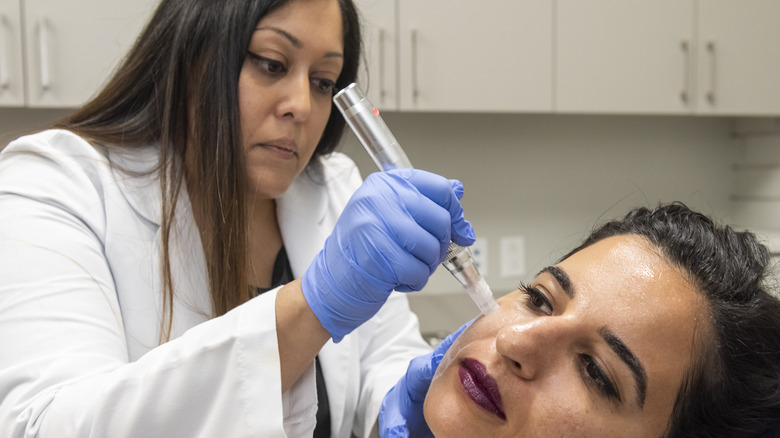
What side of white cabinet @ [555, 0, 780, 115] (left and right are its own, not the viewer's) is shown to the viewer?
front

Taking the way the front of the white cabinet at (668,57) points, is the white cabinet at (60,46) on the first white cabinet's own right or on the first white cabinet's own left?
on the first white cabinet's own right

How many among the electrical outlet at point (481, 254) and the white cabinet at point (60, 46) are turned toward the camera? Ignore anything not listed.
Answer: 2

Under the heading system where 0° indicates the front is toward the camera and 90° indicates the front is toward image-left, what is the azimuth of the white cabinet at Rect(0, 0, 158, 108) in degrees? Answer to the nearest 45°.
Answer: approximately 0°

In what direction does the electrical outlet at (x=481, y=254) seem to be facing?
toward the camera

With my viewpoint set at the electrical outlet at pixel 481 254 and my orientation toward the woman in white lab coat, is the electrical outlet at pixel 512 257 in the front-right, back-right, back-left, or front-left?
back-left

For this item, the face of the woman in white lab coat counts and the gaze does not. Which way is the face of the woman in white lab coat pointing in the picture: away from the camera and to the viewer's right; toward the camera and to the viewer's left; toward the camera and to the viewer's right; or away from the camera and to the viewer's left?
toward the camera and to the viewer's right

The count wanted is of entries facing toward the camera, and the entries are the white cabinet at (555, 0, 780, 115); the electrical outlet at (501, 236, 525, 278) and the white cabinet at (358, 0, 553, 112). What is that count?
3

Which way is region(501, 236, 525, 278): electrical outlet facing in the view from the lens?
facing the viewer

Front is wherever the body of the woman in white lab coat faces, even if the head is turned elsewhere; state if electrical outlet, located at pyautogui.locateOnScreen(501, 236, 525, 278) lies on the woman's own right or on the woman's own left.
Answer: on the woman's own left

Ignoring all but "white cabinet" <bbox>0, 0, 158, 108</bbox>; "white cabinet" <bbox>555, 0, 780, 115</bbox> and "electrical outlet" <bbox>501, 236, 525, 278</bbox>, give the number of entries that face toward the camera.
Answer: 3

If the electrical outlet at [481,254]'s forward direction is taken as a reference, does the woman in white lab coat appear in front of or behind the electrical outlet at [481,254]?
in front
